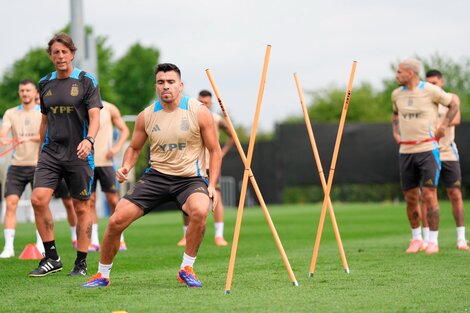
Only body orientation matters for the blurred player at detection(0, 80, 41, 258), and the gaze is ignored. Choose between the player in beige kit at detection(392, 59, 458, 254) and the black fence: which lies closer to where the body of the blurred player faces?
the player in beige kit

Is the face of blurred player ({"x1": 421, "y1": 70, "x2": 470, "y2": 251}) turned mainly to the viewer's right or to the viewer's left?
to the viewer's left

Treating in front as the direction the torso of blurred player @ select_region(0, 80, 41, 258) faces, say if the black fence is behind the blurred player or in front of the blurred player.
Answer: behind

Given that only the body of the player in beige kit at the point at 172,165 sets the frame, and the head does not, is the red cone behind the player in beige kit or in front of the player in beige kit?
behind

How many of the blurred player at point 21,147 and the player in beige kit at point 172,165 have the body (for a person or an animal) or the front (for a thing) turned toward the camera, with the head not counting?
2

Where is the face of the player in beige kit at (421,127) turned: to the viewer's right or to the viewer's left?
to the viewer's left
